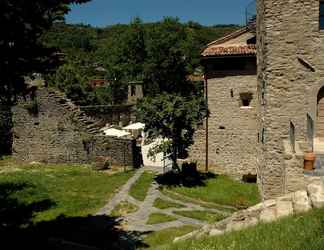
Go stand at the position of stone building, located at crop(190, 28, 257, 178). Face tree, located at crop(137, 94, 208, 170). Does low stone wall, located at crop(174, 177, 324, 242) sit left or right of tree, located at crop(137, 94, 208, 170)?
left

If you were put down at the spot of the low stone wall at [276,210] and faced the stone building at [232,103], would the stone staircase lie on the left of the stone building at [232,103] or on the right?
left
